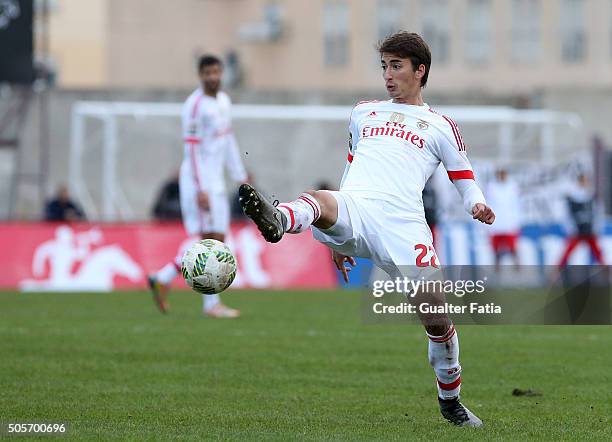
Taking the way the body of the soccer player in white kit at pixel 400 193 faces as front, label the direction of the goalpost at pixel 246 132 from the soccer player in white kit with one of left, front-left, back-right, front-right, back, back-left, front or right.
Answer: back-right

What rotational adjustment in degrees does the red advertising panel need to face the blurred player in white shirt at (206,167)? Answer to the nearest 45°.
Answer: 0° — it already faces them

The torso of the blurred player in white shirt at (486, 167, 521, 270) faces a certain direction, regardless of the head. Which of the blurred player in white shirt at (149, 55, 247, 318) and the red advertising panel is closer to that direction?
the blurred player in white shirt

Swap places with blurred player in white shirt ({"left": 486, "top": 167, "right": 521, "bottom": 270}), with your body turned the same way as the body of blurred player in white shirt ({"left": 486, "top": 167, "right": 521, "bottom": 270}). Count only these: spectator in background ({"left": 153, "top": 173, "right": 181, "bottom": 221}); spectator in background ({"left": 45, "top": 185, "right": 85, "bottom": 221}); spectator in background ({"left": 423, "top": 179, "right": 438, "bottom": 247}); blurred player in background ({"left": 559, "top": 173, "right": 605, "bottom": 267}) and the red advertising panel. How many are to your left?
1

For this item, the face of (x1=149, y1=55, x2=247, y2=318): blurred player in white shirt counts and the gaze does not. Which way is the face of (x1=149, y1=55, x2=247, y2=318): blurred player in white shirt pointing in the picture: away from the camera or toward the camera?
toward the camera

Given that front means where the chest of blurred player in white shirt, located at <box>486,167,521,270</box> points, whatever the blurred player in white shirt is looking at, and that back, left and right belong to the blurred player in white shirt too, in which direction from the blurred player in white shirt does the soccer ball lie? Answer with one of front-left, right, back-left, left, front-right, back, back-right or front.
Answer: front

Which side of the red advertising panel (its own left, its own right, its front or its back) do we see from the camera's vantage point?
front

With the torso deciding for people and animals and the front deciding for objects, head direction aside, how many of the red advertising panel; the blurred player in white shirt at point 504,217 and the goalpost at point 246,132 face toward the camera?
3

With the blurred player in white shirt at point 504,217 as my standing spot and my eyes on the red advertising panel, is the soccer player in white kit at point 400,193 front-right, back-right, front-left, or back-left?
front-left

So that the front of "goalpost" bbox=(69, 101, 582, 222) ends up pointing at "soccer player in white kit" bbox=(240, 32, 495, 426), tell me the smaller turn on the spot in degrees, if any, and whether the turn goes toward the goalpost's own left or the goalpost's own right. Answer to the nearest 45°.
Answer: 0° — it already faces them

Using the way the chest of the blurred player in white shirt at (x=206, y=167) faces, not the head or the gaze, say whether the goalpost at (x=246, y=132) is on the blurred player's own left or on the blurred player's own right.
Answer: on the blurred player's own left

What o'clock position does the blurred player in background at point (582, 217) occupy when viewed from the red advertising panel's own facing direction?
The blurred player in background is roughly at 9 o'clock from the red advertising panel.

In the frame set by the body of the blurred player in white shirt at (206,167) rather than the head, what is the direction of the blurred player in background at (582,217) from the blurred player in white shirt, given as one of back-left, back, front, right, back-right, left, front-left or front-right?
left

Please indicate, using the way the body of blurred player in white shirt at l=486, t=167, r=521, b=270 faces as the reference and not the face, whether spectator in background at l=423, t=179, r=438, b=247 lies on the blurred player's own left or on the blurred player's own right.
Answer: on the blurred player's own right

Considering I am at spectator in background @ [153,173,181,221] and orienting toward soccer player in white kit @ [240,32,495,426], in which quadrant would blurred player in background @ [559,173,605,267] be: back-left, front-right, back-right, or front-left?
front-left

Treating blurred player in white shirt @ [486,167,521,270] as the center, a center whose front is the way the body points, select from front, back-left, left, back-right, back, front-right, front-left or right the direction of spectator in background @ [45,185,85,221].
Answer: right

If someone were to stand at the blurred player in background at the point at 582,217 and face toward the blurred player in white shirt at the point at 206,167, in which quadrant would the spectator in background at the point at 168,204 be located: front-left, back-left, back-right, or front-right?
front-right
